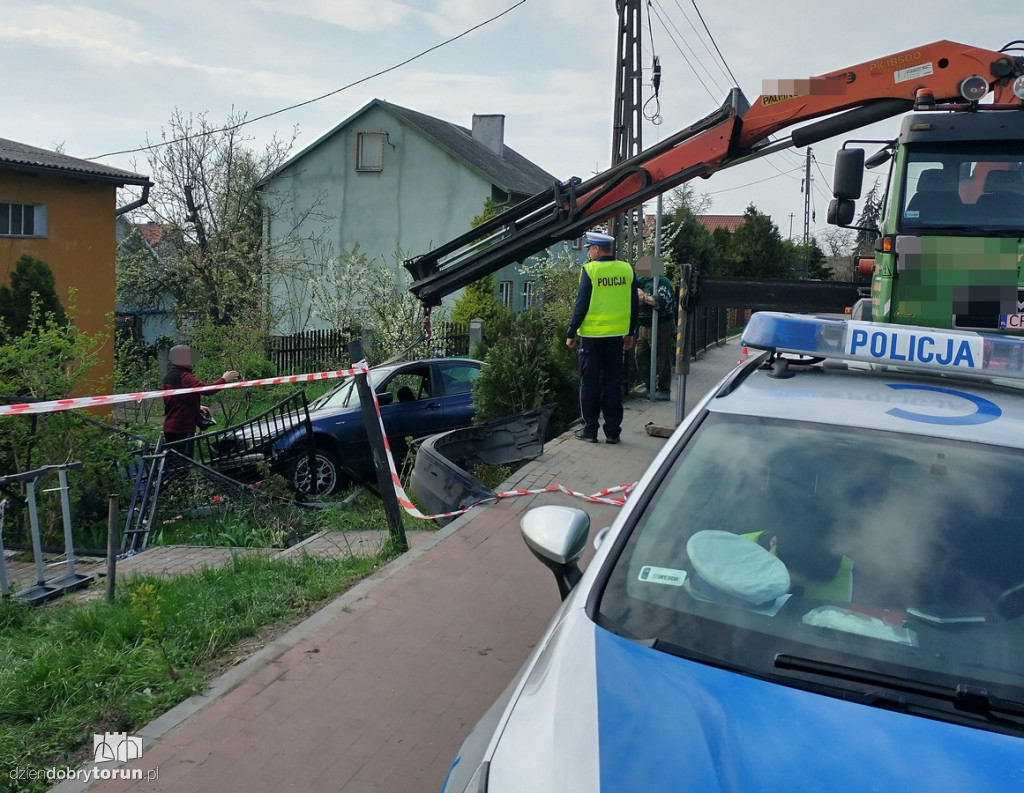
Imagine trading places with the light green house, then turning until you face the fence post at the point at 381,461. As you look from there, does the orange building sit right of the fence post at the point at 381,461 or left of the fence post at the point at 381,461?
right

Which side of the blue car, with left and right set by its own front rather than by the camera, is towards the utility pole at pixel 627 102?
back

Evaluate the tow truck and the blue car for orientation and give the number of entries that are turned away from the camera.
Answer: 0

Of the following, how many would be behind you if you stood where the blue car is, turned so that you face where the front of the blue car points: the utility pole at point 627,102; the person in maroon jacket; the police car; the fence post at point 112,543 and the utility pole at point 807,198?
2

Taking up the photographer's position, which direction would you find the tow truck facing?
facing the viewer

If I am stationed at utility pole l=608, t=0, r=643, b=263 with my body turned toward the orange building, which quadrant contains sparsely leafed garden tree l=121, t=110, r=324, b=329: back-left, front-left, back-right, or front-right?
front-right

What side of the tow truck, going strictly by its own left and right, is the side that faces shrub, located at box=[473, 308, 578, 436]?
right

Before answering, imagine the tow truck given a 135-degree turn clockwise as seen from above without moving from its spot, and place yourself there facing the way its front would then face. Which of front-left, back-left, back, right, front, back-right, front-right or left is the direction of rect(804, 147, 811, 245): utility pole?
front-right

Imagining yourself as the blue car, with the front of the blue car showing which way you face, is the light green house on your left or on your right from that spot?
on your right

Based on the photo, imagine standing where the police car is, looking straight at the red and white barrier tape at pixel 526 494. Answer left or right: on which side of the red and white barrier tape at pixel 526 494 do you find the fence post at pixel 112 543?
left

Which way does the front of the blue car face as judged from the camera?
facing the viewer and to the left of the viewer

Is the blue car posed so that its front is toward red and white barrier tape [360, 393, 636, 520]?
no

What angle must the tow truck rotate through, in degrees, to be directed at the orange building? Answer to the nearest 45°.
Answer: approximately 135° to its right

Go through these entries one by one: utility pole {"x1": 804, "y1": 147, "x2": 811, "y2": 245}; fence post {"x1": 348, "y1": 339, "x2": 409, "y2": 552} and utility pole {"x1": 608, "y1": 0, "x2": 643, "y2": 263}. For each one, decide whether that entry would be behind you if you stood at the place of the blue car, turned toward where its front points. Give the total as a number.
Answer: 2

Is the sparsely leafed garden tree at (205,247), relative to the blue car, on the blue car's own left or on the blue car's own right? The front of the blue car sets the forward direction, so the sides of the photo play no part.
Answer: on the blue car's own right

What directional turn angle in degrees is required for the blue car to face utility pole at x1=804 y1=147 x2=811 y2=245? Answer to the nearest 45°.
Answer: approximately 180°

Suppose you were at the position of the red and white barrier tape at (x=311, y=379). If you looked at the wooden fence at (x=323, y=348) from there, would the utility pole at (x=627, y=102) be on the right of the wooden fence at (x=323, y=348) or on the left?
right
